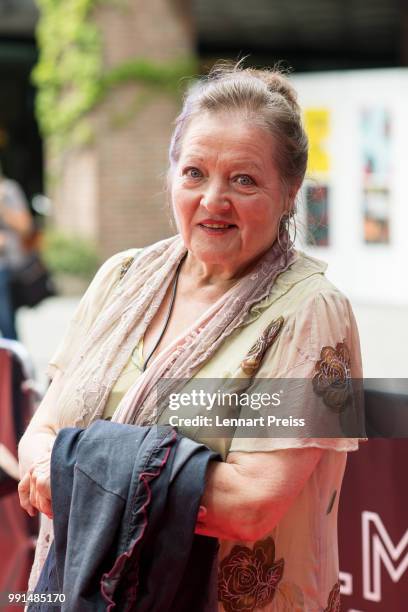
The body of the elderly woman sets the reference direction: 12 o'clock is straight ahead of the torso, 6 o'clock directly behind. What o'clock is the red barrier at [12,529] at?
The red barrier is roughly at 4 o'clock from the elderly woman.
